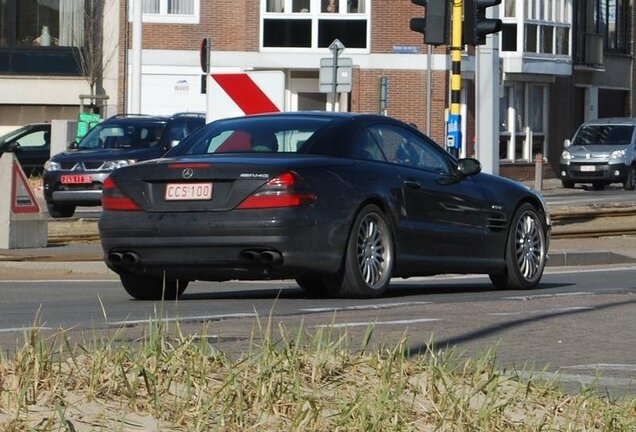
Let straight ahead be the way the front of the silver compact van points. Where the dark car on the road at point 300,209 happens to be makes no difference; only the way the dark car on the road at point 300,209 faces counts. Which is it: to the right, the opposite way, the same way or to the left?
the opposite way

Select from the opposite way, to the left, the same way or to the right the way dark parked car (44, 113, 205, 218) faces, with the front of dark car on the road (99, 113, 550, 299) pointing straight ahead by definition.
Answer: the opposite way

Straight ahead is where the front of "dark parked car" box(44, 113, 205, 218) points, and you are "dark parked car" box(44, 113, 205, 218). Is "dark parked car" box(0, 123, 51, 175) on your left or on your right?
on your right

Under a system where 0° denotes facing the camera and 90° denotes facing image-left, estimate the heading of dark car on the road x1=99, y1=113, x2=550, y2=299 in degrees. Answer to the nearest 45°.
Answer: approximately 225°

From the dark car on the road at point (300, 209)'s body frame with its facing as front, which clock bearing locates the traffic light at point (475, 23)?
The traffic light is roughly at 11 o'clock from the dark car on the road.

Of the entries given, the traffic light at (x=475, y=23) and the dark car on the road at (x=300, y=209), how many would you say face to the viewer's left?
0

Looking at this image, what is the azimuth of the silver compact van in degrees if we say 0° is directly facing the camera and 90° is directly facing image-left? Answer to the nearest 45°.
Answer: approximately 45°

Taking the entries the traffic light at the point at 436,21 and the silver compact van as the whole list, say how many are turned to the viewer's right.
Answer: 0

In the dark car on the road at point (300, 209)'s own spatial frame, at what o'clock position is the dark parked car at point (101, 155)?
the dark parked car at point (101, 155) is roughly at 10 o'clock from the dark car on the road at point (300, 209).

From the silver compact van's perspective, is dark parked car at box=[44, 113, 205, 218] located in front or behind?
in front

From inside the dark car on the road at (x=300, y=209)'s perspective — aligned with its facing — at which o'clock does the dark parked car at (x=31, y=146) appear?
the dark parked car at (x=31, y=146) is roughly at 10 o'clock from the dark car on the road at (x=300, y=209).

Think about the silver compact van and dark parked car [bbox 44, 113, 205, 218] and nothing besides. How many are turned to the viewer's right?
0
